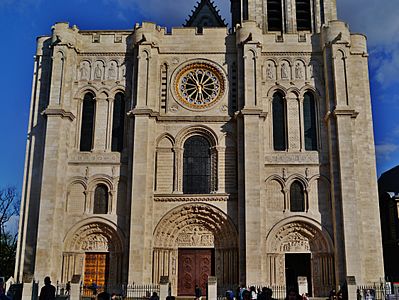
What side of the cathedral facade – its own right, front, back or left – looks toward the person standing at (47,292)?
front

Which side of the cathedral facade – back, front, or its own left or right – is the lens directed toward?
front

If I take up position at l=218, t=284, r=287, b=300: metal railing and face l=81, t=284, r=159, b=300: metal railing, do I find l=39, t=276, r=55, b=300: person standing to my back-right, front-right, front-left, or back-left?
front-left
